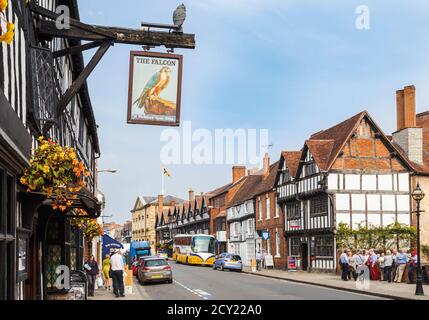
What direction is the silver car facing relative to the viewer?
away from the camera

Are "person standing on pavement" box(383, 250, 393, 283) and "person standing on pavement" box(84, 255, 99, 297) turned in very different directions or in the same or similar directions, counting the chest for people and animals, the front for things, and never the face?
very different directions

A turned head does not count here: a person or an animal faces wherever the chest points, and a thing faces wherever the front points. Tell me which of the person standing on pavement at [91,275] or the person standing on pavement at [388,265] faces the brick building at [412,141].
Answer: the person standing on pavement at [388,265]

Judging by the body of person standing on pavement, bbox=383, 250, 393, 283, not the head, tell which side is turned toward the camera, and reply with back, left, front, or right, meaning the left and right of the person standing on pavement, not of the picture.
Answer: back

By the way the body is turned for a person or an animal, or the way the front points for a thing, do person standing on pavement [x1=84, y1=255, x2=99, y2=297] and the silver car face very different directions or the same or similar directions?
very different directions
